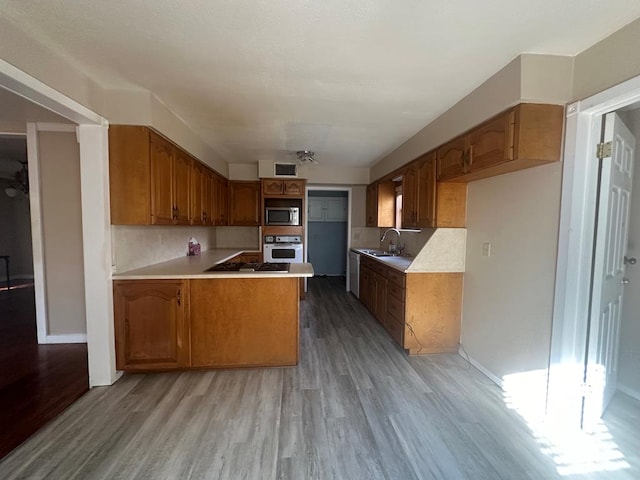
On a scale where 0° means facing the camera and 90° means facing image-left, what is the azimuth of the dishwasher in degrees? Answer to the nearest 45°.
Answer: approximately 90°

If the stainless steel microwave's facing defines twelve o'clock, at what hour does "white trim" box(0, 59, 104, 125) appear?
The white trim is roughly at 1 o'clock from the stainless steel microwave.

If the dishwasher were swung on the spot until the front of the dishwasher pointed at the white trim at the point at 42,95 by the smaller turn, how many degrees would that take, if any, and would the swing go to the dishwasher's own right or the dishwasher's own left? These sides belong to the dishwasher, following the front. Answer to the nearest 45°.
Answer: approximately 45° to the dishwasher's own left

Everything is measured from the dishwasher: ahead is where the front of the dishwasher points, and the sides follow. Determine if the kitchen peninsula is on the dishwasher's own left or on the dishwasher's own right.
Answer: on the dishwasher's own left

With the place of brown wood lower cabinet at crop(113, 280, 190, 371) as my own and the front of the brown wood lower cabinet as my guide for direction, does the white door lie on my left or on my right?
on my left
